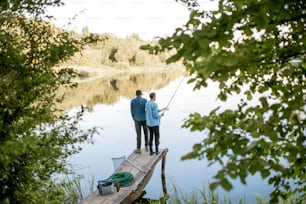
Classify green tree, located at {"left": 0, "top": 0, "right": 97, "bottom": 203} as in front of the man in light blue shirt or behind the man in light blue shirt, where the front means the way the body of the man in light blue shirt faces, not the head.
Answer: behind

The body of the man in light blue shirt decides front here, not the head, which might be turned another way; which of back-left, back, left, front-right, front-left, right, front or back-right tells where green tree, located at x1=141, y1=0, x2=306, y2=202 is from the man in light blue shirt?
back-right

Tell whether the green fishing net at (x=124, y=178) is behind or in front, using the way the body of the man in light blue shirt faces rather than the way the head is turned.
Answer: behind

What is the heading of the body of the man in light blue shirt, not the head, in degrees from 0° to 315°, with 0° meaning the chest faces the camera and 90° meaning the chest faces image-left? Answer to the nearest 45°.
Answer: approximately 225°
